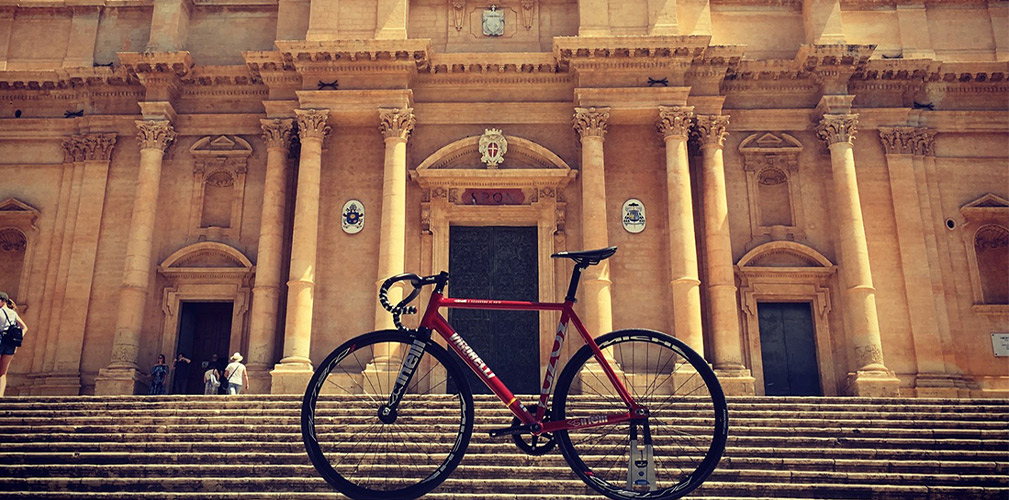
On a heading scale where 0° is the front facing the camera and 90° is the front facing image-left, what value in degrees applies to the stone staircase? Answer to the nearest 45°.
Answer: approximately 0°

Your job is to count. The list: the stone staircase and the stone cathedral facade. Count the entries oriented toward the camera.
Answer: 2
